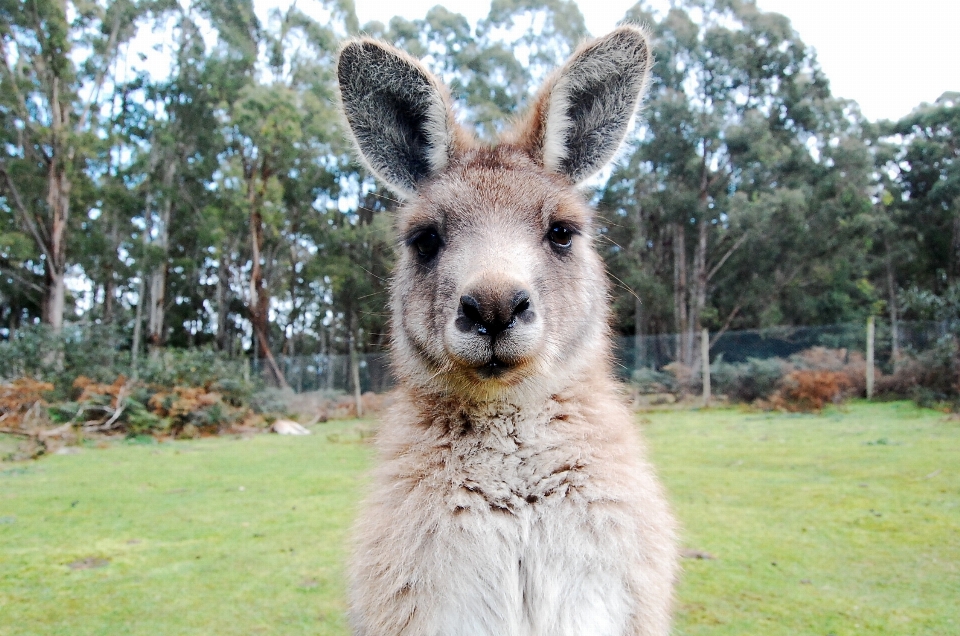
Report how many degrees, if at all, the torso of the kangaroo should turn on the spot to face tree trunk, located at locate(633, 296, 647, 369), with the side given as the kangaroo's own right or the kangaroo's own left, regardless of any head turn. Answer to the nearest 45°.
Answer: approximately 180°

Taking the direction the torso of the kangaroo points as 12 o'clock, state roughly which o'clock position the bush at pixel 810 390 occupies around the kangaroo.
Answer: The bush is roughly at 7 o'clock from the kangaroo.

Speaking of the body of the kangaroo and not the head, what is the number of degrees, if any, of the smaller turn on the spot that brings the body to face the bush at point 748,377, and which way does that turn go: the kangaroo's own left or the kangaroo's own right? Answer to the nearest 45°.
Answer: approximately 135° to the kangaroo's own left

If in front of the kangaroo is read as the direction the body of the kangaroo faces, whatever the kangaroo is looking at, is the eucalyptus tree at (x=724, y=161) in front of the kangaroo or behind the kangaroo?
behind

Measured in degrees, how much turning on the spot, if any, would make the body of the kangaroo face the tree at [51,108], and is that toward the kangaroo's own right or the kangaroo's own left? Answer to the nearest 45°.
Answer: approximately 135° to the kangaroo's own right

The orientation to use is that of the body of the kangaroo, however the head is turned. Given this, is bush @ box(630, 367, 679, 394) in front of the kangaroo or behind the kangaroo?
behind

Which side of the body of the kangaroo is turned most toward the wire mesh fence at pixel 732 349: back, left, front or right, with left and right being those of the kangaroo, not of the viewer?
back

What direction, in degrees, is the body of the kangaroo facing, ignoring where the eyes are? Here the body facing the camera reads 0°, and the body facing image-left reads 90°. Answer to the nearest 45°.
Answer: approximately 0°
